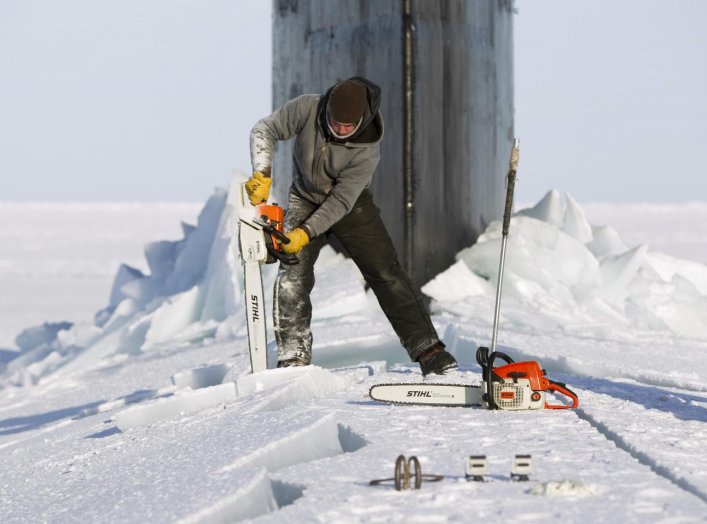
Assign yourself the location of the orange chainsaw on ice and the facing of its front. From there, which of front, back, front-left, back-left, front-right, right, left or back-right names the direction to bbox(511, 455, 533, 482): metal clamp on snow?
left

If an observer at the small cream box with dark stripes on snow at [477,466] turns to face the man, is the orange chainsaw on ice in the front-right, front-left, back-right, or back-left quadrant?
front-right

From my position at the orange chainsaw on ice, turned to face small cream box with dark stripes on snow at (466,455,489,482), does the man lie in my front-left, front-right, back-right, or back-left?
back-right

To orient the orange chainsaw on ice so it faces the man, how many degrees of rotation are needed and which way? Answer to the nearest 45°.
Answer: approximately 45° to its right

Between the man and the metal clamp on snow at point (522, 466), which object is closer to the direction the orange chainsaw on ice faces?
the man

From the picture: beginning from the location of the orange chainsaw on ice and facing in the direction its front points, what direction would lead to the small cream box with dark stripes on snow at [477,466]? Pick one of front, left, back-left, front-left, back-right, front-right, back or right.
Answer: left

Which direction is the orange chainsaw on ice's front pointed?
to the viewer's left

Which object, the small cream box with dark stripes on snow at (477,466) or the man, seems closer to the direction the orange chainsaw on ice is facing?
the man
